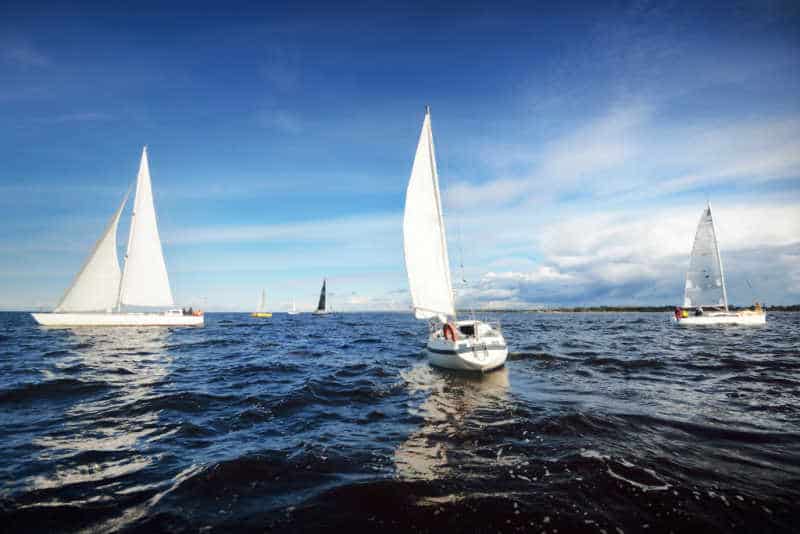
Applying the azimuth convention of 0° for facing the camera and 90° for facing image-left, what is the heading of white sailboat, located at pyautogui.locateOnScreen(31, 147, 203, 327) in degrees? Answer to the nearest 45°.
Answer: approximately 90°

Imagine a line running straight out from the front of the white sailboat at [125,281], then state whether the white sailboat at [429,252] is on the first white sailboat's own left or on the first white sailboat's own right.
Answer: on the first white sailboat's own left
